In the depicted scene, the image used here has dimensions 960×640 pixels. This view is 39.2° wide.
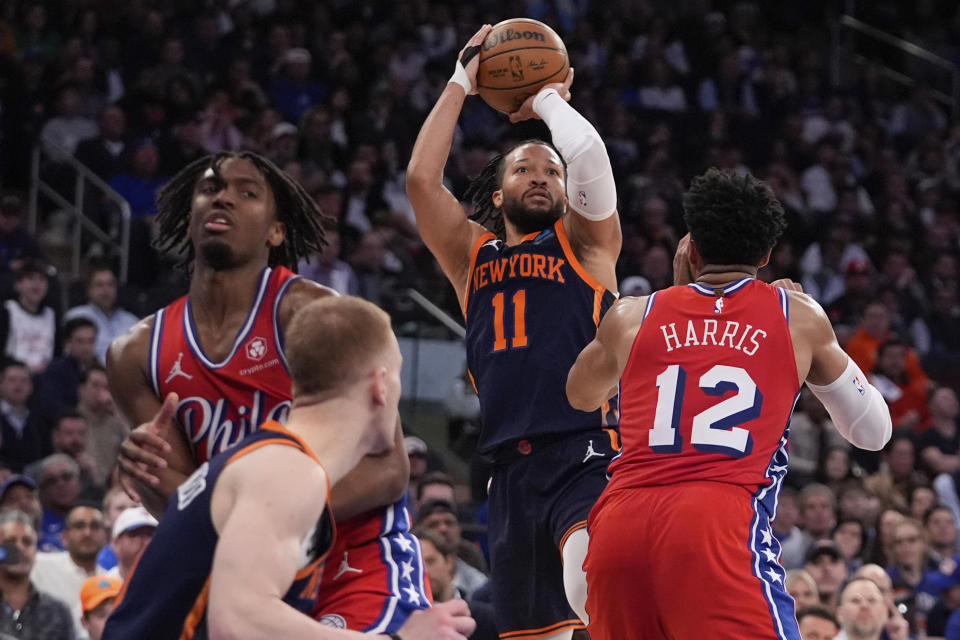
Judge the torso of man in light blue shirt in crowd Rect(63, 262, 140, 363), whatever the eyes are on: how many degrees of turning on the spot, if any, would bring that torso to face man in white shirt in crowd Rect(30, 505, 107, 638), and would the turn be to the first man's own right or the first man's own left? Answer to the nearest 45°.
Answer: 0° — they already face them

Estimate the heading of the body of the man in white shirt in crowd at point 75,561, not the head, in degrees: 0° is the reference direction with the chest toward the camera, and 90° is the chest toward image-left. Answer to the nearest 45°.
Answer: approximately 0°

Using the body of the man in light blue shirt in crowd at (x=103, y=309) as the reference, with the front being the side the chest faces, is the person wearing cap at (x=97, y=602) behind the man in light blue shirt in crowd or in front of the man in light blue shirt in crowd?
in front

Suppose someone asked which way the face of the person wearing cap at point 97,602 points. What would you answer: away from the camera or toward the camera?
toward the camera

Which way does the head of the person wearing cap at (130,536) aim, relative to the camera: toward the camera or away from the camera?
toward the camera

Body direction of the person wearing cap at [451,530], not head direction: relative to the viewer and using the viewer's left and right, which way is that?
facing the viewer

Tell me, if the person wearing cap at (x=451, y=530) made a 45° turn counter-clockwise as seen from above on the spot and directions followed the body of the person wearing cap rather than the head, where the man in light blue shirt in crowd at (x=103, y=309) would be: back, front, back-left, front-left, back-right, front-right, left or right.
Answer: back

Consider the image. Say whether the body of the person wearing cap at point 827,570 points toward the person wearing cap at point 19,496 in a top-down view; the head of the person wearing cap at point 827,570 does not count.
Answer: no

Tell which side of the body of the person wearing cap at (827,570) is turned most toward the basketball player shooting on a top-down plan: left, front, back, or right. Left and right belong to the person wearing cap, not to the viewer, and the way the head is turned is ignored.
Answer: front

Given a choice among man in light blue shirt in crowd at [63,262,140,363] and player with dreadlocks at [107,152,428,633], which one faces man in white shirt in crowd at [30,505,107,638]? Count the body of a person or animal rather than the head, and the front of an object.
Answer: man in light blue shirt in crowd at [63,262,140,363]

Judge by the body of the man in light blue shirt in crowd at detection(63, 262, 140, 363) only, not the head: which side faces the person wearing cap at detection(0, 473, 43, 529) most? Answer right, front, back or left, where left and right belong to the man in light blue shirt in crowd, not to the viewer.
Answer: front

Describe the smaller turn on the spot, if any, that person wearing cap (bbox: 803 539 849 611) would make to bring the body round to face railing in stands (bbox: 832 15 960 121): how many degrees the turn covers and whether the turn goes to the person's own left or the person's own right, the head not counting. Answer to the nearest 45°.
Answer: approximately 180°

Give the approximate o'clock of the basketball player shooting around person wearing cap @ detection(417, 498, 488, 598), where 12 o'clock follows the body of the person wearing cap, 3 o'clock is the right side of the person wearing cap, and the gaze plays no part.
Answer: The basketball player shooting is roughly at 12 o'clock from the person wearing cap.

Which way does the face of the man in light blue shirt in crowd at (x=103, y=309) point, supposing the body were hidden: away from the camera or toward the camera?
toward the camera

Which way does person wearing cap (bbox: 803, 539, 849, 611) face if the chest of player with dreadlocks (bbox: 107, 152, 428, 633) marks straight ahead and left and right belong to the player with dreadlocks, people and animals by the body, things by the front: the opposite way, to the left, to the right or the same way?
the same way

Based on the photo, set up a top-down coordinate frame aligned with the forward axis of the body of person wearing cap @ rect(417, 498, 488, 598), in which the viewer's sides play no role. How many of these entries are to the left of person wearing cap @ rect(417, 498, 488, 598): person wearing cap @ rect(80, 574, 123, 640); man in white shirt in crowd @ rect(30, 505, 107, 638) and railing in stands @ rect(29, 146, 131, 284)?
0

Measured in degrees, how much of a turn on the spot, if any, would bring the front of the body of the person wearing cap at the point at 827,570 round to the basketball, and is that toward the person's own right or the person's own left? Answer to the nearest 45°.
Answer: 0° — they already face it

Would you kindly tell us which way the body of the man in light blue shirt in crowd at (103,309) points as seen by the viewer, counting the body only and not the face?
toward the camera

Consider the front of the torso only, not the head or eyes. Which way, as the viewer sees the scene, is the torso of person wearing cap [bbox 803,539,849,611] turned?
toward the camera
